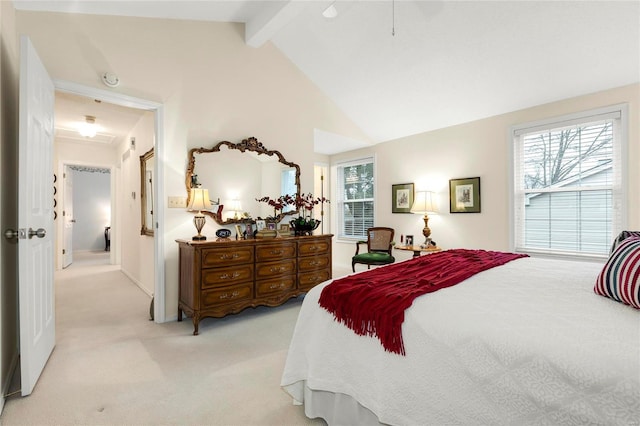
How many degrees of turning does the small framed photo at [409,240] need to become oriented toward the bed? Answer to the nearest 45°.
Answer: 0° — it already faces it

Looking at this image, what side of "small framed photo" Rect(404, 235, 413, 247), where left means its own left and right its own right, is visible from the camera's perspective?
front

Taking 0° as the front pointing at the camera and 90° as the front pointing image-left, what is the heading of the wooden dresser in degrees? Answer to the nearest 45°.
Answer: approximately 315°

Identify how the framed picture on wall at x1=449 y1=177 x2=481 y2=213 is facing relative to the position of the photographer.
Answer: facing the viewer

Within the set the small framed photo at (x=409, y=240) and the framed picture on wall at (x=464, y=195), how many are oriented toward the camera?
2

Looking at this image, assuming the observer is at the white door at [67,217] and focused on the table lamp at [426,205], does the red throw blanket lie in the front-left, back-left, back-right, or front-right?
front-right

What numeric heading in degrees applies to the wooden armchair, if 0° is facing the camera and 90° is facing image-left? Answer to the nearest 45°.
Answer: approximately 45°

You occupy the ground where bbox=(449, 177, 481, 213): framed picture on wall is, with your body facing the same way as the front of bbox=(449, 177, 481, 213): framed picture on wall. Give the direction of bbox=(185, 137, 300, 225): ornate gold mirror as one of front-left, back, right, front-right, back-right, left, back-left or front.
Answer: front-right

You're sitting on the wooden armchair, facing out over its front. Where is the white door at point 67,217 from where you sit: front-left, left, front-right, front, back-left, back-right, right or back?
front-right

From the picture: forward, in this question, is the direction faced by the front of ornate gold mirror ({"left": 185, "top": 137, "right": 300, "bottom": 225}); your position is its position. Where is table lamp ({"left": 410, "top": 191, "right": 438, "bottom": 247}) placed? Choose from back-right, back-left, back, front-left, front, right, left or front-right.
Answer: front-left

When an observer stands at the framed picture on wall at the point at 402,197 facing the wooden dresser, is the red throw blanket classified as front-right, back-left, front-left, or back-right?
front-left

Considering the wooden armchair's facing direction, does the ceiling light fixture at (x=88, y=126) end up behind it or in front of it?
in front

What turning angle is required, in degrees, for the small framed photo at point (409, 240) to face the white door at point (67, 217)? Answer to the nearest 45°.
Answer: approximately 90° to its right

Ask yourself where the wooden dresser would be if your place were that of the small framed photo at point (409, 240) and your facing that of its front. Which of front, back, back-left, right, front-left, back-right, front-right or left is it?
front-right
